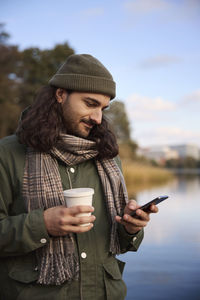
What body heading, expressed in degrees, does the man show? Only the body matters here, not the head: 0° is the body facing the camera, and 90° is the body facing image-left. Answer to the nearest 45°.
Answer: approximately 315°

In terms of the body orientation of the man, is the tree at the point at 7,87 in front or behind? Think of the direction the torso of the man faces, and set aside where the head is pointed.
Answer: behind

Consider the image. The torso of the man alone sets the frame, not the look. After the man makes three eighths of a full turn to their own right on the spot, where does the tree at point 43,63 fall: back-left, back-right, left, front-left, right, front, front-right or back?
right

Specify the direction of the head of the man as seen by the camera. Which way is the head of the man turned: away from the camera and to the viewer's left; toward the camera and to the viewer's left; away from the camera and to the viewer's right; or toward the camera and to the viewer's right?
toward the camera and to the viewer's right

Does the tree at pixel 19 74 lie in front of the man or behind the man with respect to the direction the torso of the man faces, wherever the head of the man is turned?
behind
